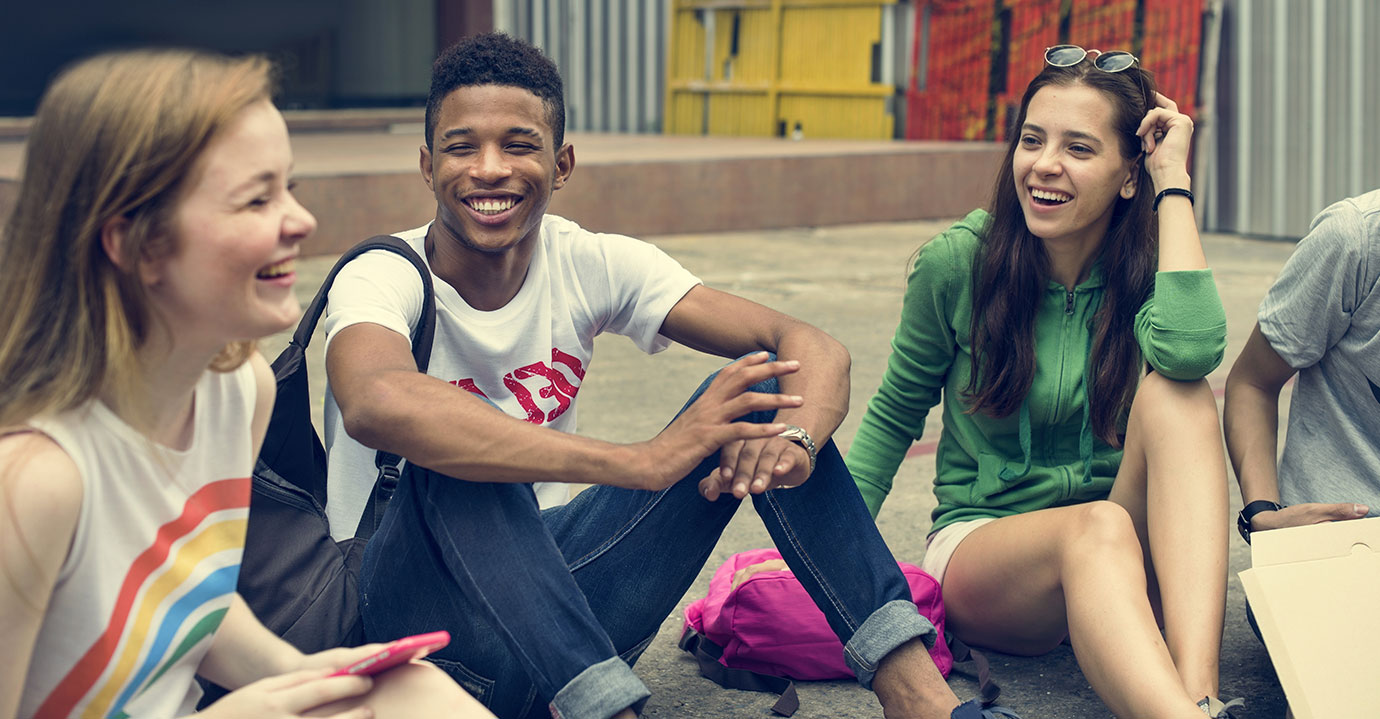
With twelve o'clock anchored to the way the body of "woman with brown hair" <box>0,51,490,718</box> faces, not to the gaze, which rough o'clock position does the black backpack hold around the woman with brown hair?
The black backpack is roughly at 8 o'clock from the woman with brown hair.

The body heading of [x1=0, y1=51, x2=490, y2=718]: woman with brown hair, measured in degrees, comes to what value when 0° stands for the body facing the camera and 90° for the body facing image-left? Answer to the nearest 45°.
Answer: approximately 315°

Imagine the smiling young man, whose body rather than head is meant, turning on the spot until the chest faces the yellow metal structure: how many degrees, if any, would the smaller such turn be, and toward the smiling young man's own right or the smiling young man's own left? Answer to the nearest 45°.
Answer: approximately 135° to the smiling young man's own left

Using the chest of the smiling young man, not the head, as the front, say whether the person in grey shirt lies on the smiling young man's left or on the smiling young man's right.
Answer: on the smiling young man's left

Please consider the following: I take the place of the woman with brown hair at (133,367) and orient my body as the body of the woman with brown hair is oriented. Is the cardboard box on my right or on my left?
on my left

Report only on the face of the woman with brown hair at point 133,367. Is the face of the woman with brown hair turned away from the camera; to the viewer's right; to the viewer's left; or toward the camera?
to the viewer's right

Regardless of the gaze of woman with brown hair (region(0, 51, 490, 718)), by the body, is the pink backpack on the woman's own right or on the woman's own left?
on the woman's own left

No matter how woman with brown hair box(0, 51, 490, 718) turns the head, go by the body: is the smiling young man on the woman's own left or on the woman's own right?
on the woman's own left

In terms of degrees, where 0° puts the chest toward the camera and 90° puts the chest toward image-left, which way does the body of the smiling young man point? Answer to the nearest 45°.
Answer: approximately 315°
